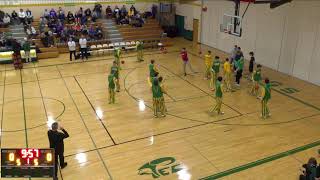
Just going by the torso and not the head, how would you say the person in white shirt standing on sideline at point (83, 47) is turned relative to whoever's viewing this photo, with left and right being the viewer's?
facing the viewer

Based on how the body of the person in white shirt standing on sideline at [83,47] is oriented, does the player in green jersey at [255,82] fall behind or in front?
in front

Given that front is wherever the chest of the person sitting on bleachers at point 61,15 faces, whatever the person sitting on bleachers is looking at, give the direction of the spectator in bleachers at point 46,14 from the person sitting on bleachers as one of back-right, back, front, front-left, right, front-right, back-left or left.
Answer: back-right

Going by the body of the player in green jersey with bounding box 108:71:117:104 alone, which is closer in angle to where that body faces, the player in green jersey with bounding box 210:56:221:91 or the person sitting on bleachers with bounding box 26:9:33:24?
the player in green jersey

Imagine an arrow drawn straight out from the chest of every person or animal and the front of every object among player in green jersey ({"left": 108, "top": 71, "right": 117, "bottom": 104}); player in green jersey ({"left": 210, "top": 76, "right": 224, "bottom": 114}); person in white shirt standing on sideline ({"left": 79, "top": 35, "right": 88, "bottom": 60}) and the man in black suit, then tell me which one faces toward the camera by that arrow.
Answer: the person in white shirt standing on sideline

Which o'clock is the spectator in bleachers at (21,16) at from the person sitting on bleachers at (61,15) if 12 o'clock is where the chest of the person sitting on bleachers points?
The spectator in bleachers is roughly at 4 o'clock from the person sitting on bleachers.
